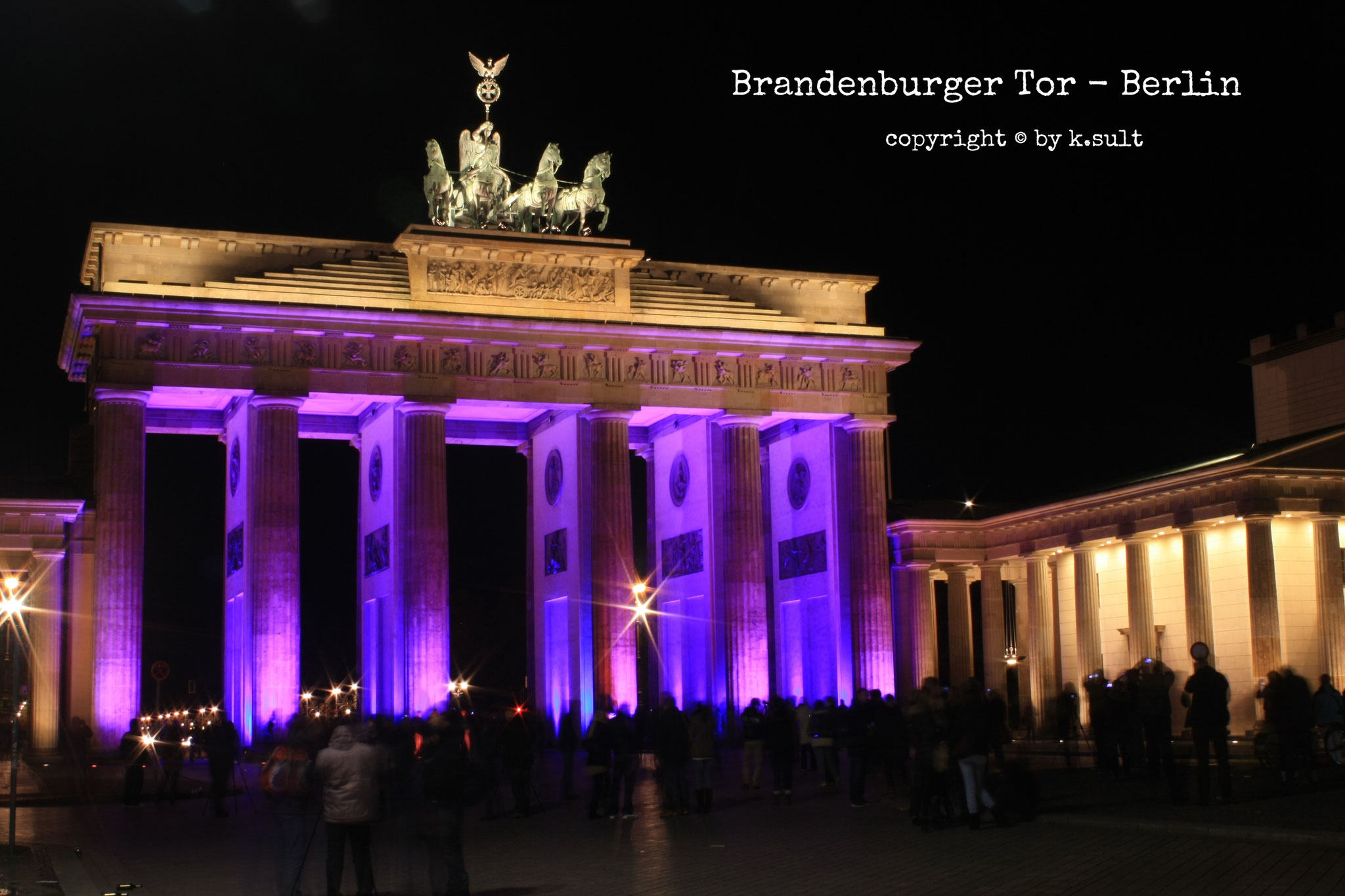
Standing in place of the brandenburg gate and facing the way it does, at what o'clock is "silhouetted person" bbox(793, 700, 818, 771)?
The silhouetted person is roughly at 12 o'clock from the brandenburg gate.

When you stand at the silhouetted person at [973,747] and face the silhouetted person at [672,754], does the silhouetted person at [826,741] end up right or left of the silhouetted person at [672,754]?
right

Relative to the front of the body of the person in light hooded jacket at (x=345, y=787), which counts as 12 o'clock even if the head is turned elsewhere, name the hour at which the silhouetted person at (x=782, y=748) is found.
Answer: the silhouetted person at (x=782, y=748) is roughly at 1 o'clock from the person in light hooded jacket at (x=345, y=787).

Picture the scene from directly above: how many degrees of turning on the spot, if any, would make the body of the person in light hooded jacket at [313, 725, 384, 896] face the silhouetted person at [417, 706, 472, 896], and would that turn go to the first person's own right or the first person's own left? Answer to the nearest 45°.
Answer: approximately 90° to the first person's own right

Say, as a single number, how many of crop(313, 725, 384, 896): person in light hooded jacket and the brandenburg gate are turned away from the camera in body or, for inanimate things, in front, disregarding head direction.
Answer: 1

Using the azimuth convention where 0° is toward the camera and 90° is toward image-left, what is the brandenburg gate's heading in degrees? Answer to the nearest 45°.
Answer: approximately 315°

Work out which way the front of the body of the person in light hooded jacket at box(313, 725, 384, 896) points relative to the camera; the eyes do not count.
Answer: away from the camera
